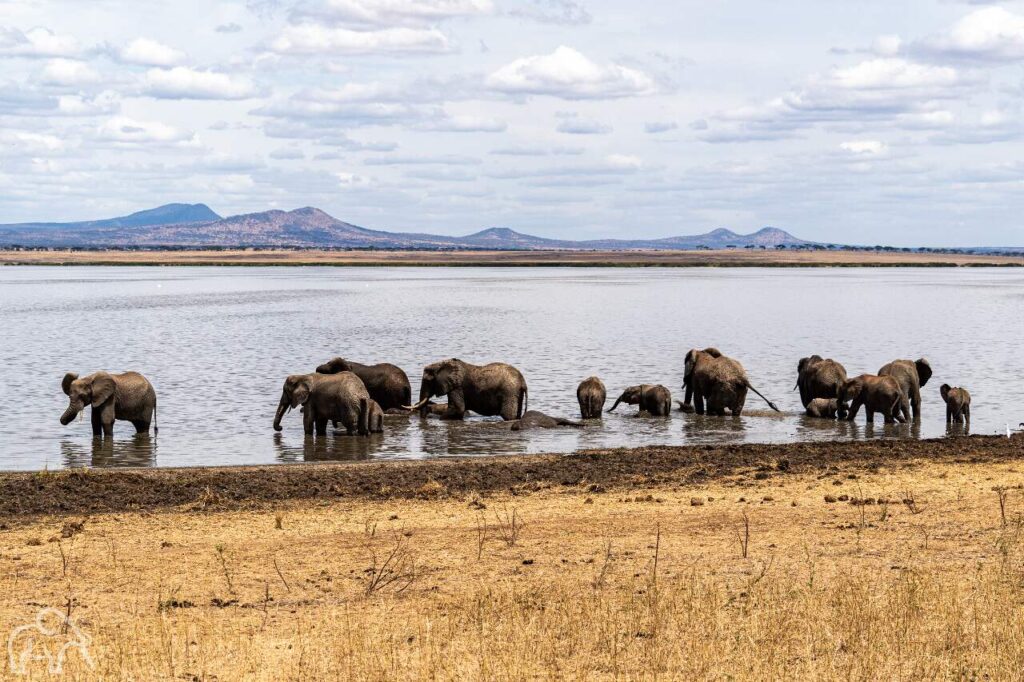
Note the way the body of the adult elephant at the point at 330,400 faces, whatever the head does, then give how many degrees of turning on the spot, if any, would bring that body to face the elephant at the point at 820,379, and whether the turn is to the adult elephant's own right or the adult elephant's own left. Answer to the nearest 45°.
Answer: approximately 180°

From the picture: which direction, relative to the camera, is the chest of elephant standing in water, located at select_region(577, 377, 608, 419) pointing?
away from the camera

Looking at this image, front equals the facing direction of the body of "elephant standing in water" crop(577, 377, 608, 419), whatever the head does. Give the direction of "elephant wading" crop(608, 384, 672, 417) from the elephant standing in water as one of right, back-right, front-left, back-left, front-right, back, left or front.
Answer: front-right

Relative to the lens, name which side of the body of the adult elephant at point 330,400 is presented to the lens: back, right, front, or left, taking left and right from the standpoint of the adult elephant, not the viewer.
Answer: left

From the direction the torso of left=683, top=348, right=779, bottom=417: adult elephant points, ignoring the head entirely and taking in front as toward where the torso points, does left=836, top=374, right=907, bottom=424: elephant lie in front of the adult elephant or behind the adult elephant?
behind

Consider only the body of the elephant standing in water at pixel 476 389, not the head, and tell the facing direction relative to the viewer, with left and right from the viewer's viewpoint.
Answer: facing to the left of the viewer

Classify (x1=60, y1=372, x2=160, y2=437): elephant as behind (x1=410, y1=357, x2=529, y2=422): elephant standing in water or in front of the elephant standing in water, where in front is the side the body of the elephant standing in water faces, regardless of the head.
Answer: in front

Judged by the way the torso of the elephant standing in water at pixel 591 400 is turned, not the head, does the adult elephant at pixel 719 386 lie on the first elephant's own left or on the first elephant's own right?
on the first elephant's own right

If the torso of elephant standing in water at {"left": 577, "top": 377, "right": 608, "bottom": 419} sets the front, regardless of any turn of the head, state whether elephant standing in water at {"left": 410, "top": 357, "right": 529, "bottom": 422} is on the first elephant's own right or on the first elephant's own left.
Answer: on the first elephant's own left

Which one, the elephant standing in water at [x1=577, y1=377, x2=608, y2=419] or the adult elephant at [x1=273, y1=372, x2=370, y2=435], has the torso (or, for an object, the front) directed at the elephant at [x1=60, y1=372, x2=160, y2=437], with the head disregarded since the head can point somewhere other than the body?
the adult elephant

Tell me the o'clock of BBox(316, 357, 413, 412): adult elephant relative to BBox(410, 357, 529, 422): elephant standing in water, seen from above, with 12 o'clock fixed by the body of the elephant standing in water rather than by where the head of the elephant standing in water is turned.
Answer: The adult elephant is roughly at 1 o'clock from the elephant standing in water.

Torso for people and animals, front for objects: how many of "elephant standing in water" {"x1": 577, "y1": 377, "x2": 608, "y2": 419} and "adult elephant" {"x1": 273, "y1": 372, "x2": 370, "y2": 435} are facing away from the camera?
1

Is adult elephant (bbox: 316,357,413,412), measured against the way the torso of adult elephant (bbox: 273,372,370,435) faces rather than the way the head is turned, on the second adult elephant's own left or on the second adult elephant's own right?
on the second adult elephant's own right

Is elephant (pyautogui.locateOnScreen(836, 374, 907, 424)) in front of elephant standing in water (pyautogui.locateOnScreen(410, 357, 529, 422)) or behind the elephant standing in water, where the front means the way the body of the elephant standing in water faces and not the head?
behind
